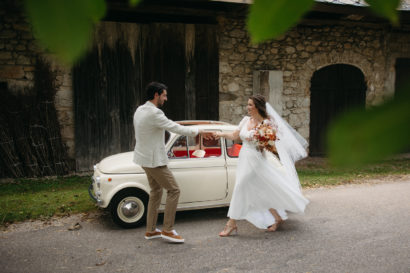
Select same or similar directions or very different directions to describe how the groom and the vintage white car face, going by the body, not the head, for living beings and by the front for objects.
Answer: very different directions

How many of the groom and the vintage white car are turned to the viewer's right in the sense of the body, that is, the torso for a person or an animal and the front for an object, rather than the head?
1

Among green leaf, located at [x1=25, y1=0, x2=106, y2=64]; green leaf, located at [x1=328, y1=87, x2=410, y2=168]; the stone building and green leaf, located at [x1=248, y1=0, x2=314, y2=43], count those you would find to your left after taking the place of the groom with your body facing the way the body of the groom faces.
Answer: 1

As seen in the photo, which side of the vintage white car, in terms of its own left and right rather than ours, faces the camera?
left

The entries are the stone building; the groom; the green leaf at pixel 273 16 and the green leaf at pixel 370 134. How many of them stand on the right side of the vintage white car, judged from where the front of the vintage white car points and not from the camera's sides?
1

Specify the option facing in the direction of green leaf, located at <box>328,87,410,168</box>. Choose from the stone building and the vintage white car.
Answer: the stone building

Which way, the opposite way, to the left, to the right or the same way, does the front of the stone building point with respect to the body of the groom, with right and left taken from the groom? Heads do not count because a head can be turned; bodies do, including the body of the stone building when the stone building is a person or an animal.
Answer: to the right

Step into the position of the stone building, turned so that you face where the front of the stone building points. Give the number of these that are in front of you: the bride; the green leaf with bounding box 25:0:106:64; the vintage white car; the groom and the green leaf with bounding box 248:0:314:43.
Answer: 5

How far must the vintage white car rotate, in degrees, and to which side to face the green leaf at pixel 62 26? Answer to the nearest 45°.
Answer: approximately 90° to its left

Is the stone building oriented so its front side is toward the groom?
yes

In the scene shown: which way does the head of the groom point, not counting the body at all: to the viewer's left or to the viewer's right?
to the viewer's right

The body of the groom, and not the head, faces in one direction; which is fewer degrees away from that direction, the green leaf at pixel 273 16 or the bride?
the bride

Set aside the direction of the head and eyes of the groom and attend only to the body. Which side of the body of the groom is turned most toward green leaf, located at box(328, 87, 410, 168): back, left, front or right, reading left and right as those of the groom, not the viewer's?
right

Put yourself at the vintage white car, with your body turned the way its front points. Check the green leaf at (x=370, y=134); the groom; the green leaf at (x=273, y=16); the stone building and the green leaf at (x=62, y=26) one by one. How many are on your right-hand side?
1

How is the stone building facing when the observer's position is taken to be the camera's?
facing the viewer

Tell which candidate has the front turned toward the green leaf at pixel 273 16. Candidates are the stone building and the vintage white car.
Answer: the stone building

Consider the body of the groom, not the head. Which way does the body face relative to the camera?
to the viewer's right

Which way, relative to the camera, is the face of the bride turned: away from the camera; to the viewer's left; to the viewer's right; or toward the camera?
to the viewer's left

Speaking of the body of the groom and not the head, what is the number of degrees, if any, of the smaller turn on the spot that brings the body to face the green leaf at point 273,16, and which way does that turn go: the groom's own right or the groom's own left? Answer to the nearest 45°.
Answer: approximately 90° to the groom's own right
